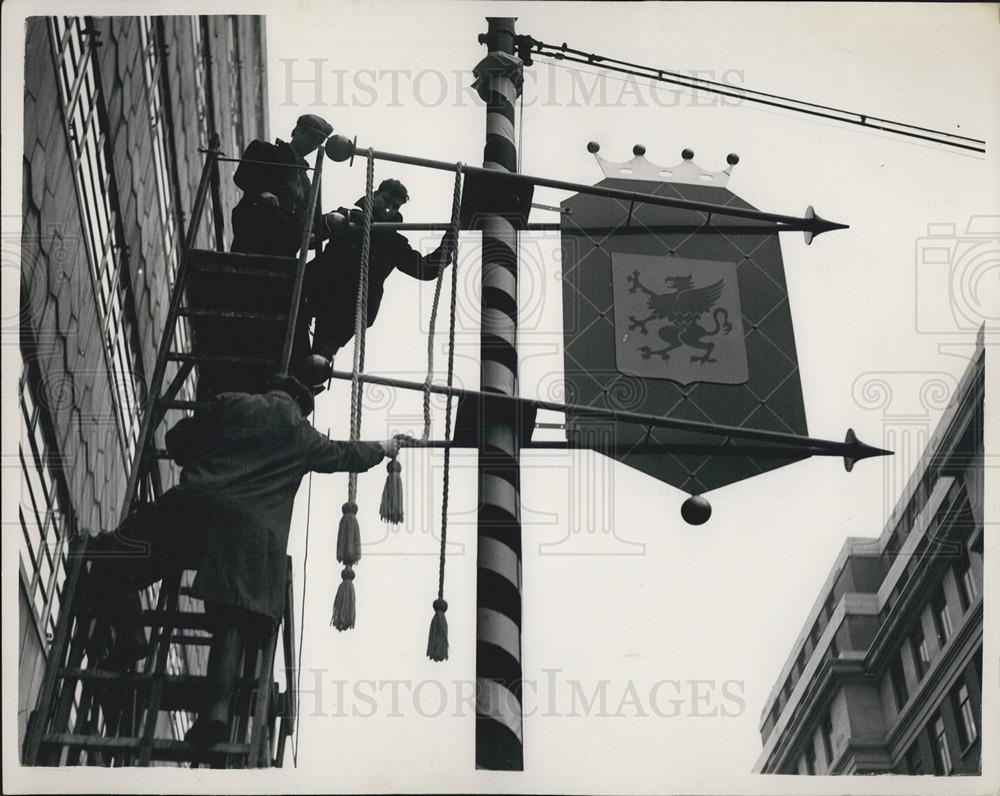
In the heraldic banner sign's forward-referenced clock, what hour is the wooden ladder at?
The wooden ladder is roughly at 3 o'clock from the heraldic banner sign.

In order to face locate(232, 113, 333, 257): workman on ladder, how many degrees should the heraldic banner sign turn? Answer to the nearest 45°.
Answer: approximately 90° to its right

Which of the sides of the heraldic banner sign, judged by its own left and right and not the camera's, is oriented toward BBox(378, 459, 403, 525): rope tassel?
right
